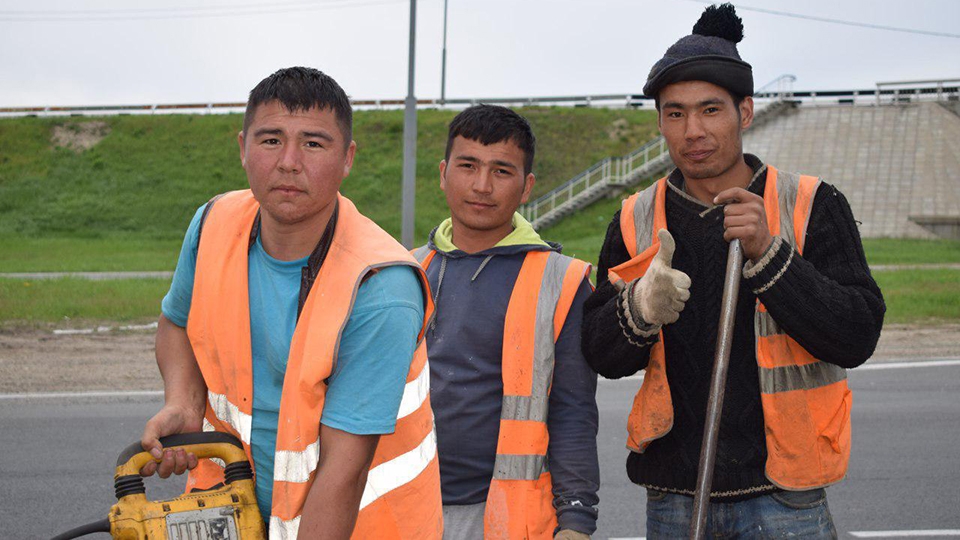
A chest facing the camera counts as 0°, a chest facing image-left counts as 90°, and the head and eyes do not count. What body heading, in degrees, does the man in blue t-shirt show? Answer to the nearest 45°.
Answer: approximately 45°

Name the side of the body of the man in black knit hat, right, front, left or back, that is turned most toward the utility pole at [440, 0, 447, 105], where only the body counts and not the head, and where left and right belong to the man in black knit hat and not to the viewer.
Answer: back

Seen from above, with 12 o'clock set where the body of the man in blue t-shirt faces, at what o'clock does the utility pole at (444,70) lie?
The utility pole is roughly at 5 o'clock from the man in blue t-shirt.

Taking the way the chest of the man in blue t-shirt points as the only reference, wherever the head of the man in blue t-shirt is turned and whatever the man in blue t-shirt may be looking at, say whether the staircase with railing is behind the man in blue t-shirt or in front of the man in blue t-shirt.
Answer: behind

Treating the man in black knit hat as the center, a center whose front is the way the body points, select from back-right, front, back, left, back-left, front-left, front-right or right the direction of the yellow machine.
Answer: front-right
